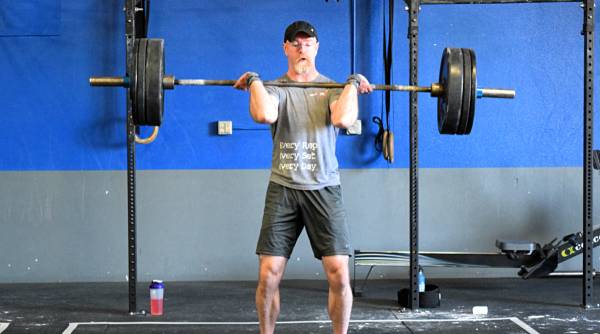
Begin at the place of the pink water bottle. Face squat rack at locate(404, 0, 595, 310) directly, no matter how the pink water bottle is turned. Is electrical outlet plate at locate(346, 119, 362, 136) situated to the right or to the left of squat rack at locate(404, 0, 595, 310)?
left

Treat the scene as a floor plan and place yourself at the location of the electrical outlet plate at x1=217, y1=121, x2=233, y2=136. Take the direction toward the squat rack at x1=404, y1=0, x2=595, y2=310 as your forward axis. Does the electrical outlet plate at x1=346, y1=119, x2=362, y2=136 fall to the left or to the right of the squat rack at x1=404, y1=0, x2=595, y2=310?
left

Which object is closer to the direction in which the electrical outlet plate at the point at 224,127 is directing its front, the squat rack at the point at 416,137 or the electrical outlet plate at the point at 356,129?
the squat rack

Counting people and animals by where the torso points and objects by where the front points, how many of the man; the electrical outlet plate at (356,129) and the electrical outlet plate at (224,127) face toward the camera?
3

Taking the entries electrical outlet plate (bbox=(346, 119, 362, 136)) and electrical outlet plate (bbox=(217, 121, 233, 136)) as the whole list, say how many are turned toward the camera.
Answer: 2

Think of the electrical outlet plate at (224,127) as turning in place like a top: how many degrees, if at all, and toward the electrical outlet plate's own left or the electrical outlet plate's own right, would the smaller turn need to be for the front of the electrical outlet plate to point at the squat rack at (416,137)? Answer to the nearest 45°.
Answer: approximately 45° to the electrical outlet plate's own left

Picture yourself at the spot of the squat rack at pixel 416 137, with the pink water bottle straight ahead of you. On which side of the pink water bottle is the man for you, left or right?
left

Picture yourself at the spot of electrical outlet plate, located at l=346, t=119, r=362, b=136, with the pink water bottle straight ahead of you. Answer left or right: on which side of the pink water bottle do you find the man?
left

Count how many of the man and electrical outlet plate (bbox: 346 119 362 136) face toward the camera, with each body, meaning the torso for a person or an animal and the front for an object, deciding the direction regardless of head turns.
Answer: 2

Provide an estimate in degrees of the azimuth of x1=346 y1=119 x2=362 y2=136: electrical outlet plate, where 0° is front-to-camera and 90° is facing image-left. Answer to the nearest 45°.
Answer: approximately 0°
